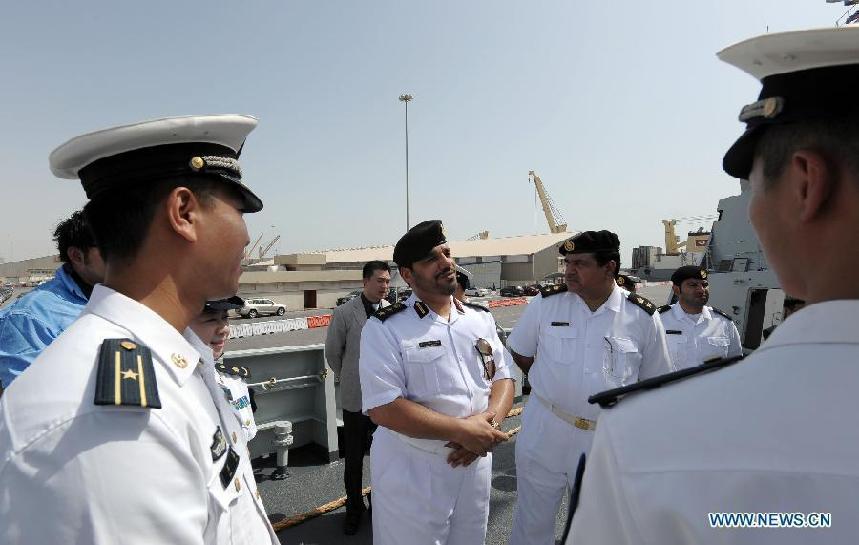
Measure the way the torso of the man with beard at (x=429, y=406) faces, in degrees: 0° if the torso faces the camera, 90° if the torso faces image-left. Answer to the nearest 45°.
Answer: approximately 315°

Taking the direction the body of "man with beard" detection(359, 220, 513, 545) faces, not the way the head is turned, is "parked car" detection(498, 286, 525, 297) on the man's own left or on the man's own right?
on the man's own left

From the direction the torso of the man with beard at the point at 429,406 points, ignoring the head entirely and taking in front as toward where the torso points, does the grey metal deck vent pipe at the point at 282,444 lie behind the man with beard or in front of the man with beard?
behind

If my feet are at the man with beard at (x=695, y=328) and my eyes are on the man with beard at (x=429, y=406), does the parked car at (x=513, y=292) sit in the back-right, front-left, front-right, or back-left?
back-right

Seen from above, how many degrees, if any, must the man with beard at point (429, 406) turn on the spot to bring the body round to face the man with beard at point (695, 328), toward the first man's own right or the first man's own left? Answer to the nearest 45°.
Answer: approximately 90° to the first man's own left

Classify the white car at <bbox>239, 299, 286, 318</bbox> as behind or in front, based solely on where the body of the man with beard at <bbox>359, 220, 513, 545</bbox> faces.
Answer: behind
